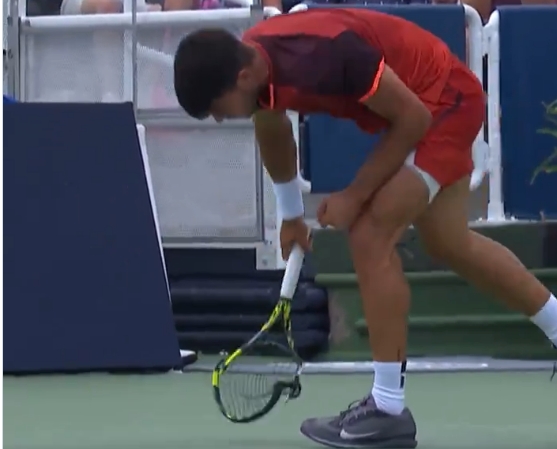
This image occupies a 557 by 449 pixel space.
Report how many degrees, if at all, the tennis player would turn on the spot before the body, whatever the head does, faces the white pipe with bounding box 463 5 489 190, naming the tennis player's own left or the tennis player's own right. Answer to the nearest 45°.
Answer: approximately 90° to the tennis player's own right

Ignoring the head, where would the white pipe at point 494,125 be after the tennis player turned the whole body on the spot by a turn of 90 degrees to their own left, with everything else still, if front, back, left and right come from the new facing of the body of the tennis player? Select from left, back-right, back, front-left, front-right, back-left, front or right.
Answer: back

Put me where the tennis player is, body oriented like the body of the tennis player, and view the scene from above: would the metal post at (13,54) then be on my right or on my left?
on my right

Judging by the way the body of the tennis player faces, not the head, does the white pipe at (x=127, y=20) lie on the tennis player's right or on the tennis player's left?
on the tennis player's right

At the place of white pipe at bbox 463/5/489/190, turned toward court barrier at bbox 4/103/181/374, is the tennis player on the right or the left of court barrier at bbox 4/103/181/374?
left

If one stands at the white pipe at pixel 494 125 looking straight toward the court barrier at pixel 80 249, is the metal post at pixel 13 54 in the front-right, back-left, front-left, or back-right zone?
front-right

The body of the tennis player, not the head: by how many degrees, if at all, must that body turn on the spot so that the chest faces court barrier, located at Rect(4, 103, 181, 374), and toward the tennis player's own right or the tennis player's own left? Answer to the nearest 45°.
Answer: approximately 45° to the tennis player's own right

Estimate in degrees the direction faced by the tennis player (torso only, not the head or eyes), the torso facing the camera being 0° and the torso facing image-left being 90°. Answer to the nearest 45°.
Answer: approximately 90°
